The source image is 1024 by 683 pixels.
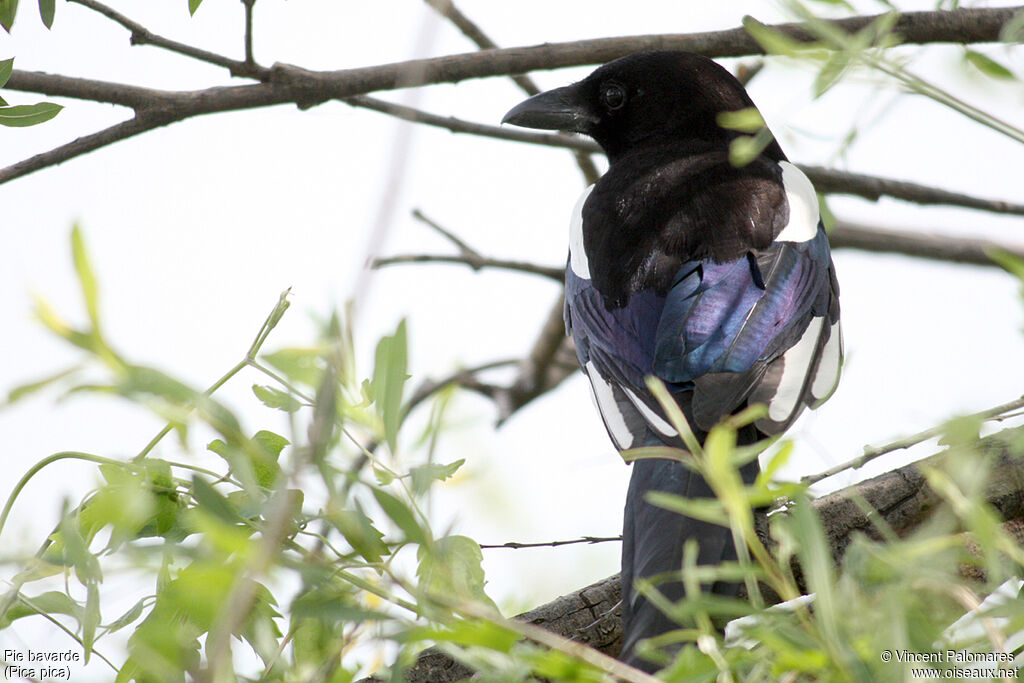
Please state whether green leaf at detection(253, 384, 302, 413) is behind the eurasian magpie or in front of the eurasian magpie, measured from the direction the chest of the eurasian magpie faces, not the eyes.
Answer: behind

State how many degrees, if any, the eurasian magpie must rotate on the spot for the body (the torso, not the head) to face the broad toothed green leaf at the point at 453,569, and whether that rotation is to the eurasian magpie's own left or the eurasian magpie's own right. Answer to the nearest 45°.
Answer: approximately 180°

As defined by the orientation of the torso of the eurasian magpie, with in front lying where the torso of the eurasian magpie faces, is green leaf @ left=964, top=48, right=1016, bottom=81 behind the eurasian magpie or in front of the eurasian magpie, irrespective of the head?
behind

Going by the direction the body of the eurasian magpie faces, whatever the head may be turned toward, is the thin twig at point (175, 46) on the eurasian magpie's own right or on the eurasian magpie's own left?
on the eurasian magpie's own left

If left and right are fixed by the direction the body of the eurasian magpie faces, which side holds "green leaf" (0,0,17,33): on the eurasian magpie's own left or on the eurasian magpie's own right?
on the eurasian magpie's own left

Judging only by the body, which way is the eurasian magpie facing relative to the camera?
away from the camera

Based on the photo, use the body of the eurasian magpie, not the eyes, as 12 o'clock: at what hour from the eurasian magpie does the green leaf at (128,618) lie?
The green leaf is roughly at 7 o'clock from the eurasian magpie.

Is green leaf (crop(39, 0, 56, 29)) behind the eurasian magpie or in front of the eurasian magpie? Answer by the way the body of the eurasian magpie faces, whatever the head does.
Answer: behind
